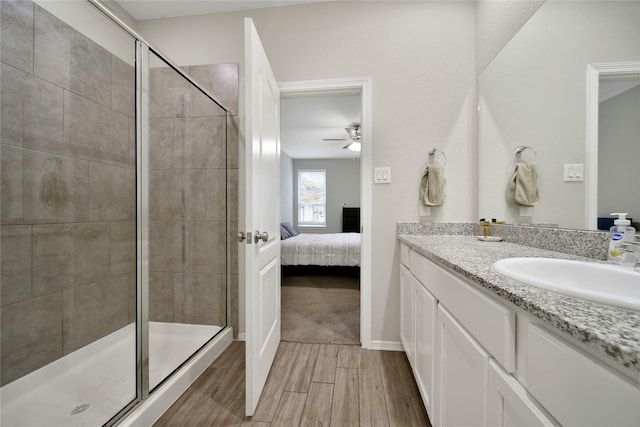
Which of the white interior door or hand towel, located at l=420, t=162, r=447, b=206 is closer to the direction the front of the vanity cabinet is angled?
the white interior door

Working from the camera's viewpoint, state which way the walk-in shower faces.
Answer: facing the viewer and to the right of the viewer

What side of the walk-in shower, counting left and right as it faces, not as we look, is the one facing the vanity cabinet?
front

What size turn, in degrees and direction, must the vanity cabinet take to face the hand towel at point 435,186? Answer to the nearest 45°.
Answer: approximately 135° to its right

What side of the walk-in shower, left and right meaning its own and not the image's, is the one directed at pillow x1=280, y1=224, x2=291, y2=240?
left

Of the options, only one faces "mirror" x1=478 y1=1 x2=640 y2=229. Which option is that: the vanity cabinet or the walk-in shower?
the walk-in shower

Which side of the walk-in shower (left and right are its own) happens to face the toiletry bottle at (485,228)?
front
